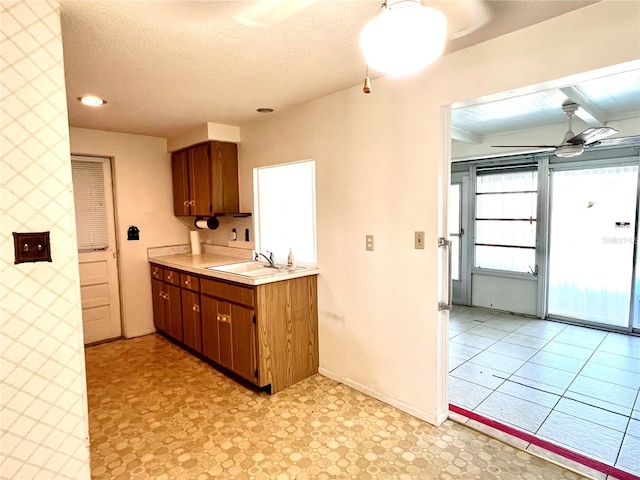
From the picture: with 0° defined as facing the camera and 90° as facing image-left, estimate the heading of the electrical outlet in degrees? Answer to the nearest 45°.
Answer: approximately 45°

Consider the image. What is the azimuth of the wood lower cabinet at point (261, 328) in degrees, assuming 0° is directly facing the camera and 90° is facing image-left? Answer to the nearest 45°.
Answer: approximately 45°

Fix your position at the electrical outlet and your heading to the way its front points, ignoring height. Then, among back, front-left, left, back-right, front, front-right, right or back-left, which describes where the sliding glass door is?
back

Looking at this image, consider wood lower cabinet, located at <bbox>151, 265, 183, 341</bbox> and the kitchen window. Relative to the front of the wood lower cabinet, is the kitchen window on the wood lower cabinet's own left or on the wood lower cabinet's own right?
on the wood lower cabinet's own left

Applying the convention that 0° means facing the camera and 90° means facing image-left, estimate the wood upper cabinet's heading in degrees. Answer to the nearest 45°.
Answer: approximately 45°
